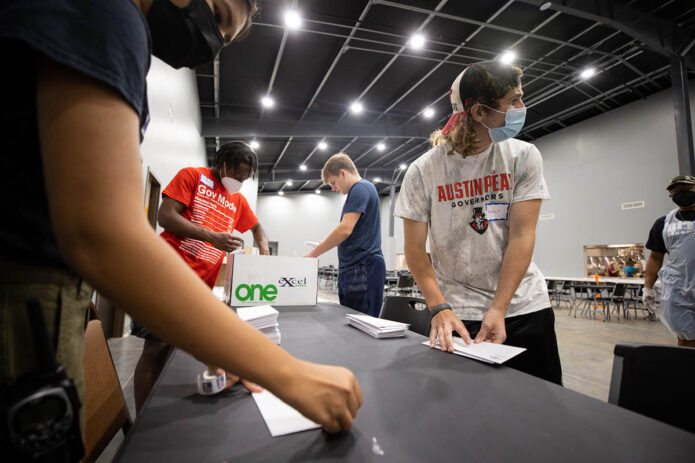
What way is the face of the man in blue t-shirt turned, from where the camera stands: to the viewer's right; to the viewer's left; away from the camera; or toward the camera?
to the viewer's left

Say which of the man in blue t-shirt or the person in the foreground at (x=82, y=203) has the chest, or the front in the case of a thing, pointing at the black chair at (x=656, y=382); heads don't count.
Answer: the person in the foreground

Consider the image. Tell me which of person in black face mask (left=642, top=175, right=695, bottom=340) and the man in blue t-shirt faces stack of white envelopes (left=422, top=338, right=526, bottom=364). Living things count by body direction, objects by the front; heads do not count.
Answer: the person in black face mask

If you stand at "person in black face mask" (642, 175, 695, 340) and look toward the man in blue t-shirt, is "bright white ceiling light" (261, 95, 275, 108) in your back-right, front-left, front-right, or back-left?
front-right

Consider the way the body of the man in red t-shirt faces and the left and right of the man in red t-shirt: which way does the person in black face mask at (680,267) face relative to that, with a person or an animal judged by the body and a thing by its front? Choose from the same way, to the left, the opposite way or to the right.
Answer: to the right

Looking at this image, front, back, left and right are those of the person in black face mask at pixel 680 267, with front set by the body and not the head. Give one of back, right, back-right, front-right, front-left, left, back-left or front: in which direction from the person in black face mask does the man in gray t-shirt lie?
front

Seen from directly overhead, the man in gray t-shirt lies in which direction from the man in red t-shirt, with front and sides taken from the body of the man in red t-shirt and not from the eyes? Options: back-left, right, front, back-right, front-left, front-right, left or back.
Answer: front

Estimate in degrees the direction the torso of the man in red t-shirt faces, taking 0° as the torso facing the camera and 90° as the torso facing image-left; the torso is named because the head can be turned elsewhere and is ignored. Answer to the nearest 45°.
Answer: approximately 315°

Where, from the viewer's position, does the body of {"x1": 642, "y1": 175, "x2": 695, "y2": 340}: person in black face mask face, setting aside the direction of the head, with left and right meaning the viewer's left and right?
facing the viewer

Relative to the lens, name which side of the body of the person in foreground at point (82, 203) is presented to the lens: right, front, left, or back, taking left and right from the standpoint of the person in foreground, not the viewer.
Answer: right

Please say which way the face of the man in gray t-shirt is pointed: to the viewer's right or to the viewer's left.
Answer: to the viewer's right

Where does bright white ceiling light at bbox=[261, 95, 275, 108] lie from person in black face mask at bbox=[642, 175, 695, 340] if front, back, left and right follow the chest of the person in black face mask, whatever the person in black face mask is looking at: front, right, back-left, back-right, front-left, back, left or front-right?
right

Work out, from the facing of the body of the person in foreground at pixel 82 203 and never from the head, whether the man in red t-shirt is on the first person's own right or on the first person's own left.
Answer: on the first person's own left
